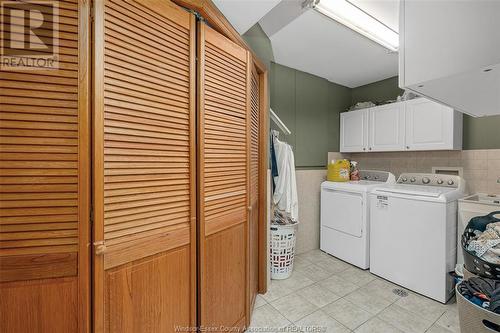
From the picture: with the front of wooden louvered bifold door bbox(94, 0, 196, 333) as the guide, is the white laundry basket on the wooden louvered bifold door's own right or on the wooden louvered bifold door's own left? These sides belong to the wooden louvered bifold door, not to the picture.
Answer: on the wooden louvered bifold door's own left

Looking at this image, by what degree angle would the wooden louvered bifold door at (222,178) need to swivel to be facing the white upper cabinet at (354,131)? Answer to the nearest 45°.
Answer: approximately 90° to its left

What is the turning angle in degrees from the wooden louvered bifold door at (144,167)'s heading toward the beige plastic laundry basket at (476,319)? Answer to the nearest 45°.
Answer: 0° — it already faces it

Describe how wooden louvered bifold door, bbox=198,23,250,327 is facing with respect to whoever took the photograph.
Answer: facing the viewer and to the right of the viewer

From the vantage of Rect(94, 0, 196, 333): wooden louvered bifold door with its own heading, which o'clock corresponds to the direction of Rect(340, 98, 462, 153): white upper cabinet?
The white upper cabinet is roughly at 10 o'clock from the wooden louvered bifold door.

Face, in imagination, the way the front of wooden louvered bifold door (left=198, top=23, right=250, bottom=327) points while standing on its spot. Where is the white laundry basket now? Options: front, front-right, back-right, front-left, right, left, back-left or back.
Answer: left

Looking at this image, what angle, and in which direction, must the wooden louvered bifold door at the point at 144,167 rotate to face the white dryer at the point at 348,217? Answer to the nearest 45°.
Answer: approximately 45° to its left

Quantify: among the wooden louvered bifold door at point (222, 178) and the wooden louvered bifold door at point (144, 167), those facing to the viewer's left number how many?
0

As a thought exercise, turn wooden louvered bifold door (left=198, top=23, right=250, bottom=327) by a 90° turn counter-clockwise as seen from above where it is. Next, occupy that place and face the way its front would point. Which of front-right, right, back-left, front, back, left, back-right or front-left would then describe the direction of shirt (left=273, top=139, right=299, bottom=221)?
front

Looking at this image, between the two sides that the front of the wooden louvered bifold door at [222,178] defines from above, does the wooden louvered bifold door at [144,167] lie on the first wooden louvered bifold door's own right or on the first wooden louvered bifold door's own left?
on the first wooden louvered bifold door's own right

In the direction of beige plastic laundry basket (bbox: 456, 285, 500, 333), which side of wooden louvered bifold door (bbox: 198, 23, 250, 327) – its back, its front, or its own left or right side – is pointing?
front

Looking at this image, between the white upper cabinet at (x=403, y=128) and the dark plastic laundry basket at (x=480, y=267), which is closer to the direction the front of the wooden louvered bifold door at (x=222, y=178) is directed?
the dark plastic laundry basket

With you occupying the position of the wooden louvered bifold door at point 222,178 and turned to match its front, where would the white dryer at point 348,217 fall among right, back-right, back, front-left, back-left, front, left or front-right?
left

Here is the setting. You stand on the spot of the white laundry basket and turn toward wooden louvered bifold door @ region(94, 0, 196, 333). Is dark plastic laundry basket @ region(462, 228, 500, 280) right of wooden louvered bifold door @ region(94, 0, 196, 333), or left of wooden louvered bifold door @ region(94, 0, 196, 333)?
left
